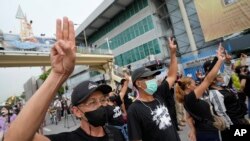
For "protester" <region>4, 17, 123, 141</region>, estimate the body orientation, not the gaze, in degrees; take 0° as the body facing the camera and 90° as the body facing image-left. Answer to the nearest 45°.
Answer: approximately 315°

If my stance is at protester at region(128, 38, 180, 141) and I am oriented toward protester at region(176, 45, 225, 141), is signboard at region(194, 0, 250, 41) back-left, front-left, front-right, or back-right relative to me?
front-left

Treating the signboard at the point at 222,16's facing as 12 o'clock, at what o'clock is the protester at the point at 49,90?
The protester is roughly at 12 o'clock from the signboard.

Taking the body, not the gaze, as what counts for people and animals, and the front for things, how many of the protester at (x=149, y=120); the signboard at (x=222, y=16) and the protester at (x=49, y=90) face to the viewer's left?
0

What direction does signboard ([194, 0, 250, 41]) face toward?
toward the camera

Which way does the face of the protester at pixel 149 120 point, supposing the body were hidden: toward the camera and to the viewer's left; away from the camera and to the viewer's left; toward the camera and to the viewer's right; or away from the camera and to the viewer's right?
toward the camera and to the viewer's right

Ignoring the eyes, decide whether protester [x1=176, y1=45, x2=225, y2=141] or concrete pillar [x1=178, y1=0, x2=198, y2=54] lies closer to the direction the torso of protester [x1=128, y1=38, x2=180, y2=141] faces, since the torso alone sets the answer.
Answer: the protester

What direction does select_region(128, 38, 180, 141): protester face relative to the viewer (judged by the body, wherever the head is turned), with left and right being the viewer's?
facing the viewer and to the right of the viewer

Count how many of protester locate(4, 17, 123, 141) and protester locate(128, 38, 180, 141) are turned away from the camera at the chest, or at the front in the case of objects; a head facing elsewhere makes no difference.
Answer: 0

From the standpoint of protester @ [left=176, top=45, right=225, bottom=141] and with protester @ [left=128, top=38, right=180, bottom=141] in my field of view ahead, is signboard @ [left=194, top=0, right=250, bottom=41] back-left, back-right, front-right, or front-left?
back-right
